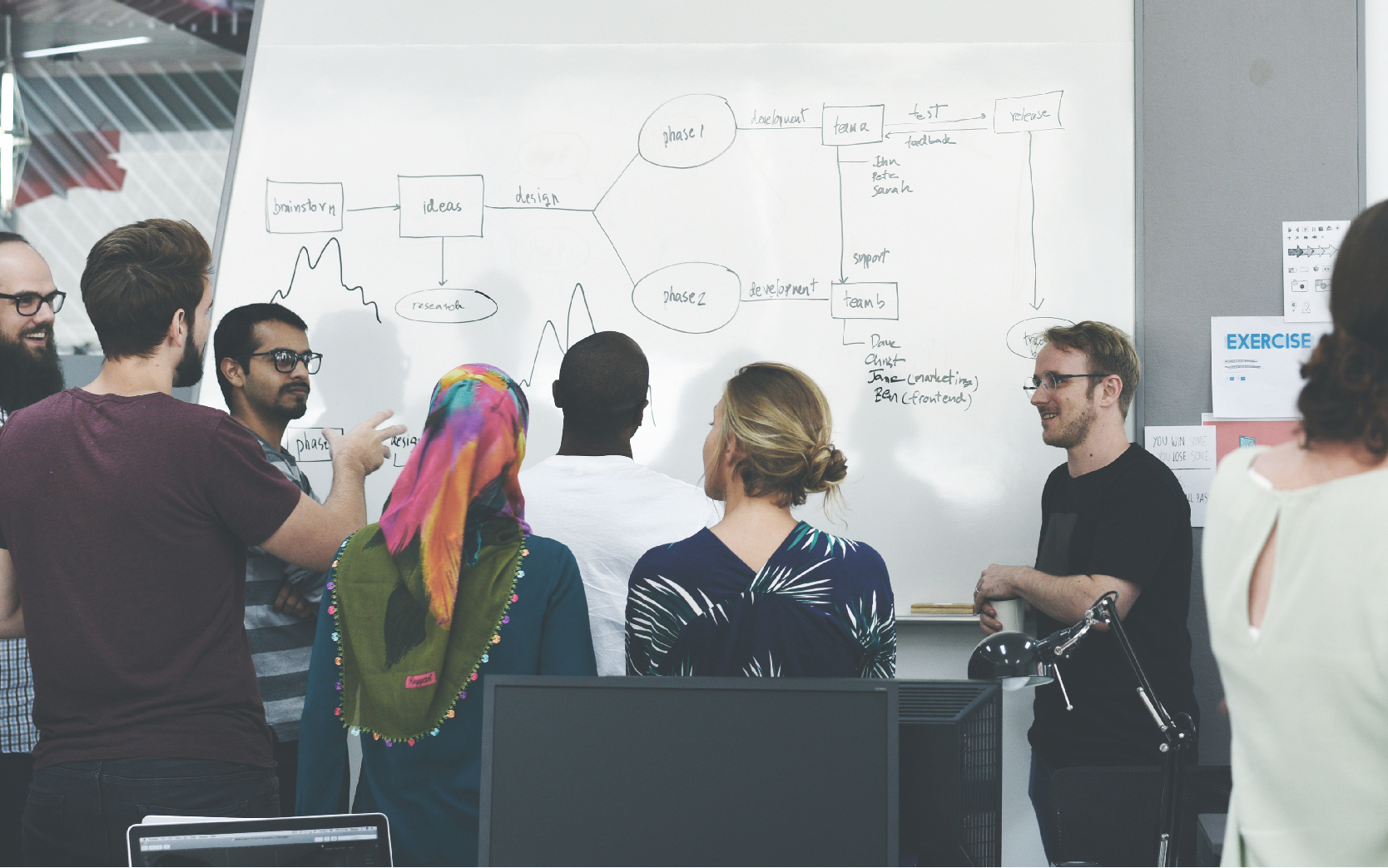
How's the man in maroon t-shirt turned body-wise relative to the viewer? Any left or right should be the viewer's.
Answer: facing away from the viewer and to the right of the viewer

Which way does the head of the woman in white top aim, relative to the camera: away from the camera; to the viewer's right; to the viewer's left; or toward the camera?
away from the camera

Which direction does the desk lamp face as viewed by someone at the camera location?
facing to the left of the viewer

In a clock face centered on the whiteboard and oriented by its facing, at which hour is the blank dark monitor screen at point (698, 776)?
The blank dark monitor screen is roughly at 12 o'clock from the whiteboard.

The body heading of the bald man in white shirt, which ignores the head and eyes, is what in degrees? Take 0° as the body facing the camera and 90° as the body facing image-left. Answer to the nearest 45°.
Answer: approximately 180°

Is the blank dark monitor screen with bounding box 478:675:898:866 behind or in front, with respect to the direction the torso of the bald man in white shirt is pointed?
behind

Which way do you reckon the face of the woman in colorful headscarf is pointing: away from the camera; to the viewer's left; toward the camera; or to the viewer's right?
away from the camera

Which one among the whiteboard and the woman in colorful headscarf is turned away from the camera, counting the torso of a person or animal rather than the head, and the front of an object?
the woman in colorful headscarf

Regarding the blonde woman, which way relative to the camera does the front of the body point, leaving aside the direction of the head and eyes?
away from the camera
